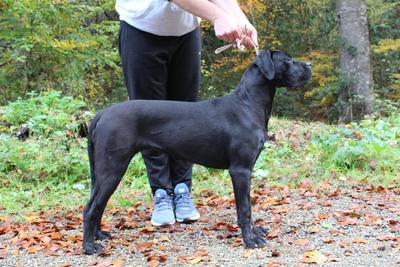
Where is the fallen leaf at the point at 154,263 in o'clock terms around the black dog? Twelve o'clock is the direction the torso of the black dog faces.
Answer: The fallen leaf is roughly at 4 o'clock from the black dog.

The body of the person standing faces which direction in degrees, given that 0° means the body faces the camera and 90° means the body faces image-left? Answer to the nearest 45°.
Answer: approximately 0°

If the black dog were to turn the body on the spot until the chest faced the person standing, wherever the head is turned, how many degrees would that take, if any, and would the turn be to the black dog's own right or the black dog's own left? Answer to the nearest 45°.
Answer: approximately 90° to the black dog's own left

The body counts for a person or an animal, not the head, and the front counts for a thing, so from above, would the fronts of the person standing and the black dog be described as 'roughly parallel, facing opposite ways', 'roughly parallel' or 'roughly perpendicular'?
roughly perpendicular

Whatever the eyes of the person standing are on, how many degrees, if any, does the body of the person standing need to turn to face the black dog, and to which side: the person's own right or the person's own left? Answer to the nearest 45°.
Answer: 0° — they already face it

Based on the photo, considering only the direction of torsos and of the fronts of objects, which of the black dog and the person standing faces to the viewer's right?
the black dog

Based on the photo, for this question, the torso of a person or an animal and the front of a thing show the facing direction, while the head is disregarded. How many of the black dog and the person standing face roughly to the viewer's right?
1

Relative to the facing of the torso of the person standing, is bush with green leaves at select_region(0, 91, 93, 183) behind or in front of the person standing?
behind

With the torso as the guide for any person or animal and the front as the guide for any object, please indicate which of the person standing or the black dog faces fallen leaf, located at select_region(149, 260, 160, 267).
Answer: the person standing

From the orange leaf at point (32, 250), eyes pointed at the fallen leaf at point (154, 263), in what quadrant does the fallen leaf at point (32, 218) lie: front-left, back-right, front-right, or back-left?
back-left

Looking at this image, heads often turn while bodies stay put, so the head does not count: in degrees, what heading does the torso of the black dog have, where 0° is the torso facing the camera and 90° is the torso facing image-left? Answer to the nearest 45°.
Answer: approximately 270°

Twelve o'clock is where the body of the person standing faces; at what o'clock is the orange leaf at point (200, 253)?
The orange leaf is roughly at 12 o'clock from the person standing.

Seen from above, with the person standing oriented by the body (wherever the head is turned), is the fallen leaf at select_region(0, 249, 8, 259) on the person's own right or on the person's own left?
on the person's own right

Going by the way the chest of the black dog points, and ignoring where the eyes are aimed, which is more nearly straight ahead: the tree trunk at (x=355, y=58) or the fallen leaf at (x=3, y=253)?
the tree trunk

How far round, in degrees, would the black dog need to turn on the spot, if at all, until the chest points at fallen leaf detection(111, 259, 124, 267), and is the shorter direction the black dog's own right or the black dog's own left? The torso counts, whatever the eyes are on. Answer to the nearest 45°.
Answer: approximately 135° to the black dog's own right

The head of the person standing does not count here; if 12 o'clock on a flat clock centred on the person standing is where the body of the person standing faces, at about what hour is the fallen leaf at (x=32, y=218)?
The fallen leaf is roughly at 3 o'clock from the person standing.
